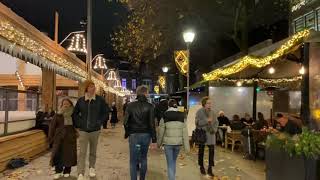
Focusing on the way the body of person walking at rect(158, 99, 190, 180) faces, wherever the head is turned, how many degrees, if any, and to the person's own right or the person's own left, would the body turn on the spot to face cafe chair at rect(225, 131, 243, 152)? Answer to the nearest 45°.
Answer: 0° — they already face it

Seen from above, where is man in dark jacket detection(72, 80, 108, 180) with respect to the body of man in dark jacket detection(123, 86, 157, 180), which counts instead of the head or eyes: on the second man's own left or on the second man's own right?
on the second man's own left

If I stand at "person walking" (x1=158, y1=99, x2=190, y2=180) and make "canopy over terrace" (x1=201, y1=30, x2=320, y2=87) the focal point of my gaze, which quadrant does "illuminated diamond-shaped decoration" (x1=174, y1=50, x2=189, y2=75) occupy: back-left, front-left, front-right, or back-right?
front-left

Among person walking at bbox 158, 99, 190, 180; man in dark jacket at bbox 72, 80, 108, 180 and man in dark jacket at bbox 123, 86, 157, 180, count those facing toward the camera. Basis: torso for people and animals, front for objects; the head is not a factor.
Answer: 1

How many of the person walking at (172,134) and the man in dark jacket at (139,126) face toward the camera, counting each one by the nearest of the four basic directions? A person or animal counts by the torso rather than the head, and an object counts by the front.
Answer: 0

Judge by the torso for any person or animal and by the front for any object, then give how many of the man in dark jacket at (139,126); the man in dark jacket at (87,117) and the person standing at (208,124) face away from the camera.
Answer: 1

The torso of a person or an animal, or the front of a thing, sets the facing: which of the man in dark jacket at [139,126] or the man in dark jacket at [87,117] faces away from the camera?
the man in dark jacket at [139,126]

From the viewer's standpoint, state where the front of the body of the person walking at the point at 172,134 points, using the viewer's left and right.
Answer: facing away from the viewer

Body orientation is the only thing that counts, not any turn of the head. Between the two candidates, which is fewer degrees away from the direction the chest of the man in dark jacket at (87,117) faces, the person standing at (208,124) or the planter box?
the planter box

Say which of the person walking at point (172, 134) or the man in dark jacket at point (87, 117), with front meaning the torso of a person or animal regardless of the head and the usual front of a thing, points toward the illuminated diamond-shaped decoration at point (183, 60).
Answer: the person walking

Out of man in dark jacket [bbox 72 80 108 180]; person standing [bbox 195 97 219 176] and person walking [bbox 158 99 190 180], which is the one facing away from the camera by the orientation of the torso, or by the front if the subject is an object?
person walking [bbox 158 99 190 180]

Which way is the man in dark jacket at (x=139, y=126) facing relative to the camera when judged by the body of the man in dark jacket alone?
away from the camera

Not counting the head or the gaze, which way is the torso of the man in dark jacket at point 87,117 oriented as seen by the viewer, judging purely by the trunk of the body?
toward the camera

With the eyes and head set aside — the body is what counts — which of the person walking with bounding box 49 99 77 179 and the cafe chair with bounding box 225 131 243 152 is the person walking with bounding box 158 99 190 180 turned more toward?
the cafe chair

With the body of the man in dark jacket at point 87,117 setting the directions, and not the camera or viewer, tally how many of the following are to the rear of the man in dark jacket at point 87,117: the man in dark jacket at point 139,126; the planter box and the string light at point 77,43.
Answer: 1

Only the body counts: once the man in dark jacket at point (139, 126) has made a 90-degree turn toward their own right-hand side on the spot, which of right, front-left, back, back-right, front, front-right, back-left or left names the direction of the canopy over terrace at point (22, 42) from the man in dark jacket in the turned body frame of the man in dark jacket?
back-left

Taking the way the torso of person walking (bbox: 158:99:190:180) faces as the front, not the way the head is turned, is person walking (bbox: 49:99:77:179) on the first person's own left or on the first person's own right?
on the first person's own left

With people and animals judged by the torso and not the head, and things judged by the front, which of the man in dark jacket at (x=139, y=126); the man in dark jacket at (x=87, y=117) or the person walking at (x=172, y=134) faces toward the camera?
the man in dark jacket at (x=87, y=117)

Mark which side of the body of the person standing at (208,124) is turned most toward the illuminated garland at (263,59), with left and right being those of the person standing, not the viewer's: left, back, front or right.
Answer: left

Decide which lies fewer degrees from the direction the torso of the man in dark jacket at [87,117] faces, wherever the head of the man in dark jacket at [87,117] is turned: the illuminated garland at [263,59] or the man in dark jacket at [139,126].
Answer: the man in dark jacket
